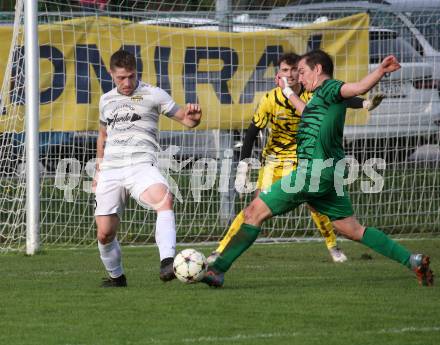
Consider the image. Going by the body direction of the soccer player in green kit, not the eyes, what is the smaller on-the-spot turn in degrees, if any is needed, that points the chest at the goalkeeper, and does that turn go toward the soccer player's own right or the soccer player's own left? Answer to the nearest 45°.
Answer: approximately 90° to the soccer player's own right

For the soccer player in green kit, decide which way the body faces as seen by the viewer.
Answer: to the viewer's left

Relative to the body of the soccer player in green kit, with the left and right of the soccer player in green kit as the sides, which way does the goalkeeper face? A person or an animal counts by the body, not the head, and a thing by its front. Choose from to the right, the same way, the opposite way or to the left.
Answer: to the left

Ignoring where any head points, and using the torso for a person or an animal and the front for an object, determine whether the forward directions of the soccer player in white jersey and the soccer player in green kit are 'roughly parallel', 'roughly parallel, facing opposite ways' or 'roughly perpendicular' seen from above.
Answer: roughly perpendicular

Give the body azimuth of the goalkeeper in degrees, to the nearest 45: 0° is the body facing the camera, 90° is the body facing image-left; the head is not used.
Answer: approximately 0°

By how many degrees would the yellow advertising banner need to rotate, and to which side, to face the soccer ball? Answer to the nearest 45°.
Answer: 0° — it already faces it
